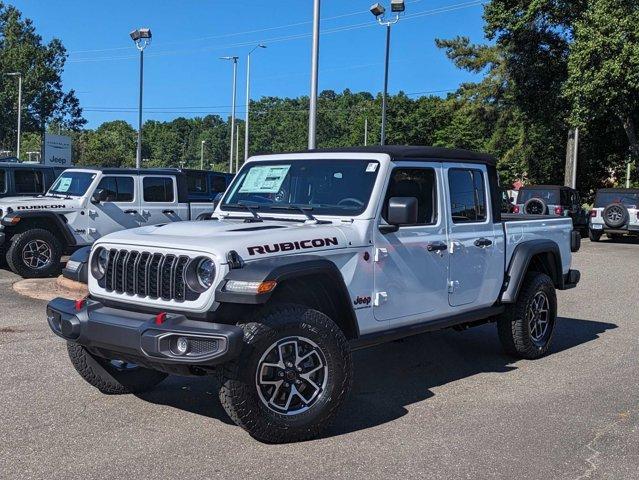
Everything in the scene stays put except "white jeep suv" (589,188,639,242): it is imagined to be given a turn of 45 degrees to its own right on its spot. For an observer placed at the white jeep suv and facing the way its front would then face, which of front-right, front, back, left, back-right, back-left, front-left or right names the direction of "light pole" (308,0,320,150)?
back

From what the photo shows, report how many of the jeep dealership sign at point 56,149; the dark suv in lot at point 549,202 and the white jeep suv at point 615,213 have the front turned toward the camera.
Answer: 1

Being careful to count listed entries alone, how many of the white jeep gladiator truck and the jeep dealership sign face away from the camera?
0

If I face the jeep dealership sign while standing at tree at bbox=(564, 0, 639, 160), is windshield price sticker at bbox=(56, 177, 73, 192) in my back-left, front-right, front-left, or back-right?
front-left

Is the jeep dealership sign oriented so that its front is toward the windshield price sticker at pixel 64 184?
yes

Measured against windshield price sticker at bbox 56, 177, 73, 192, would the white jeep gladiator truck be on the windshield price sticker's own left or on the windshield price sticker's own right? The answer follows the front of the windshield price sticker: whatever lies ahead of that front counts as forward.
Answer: on the windshield price sticker's own left

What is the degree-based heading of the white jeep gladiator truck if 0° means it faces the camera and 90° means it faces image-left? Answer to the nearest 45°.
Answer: approximately 45°

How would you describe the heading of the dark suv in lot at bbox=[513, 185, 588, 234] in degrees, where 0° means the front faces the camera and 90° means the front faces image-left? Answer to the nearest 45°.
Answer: approximately 225°

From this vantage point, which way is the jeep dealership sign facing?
toward the camera

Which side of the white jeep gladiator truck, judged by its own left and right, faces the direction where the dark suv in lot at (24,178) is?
right
